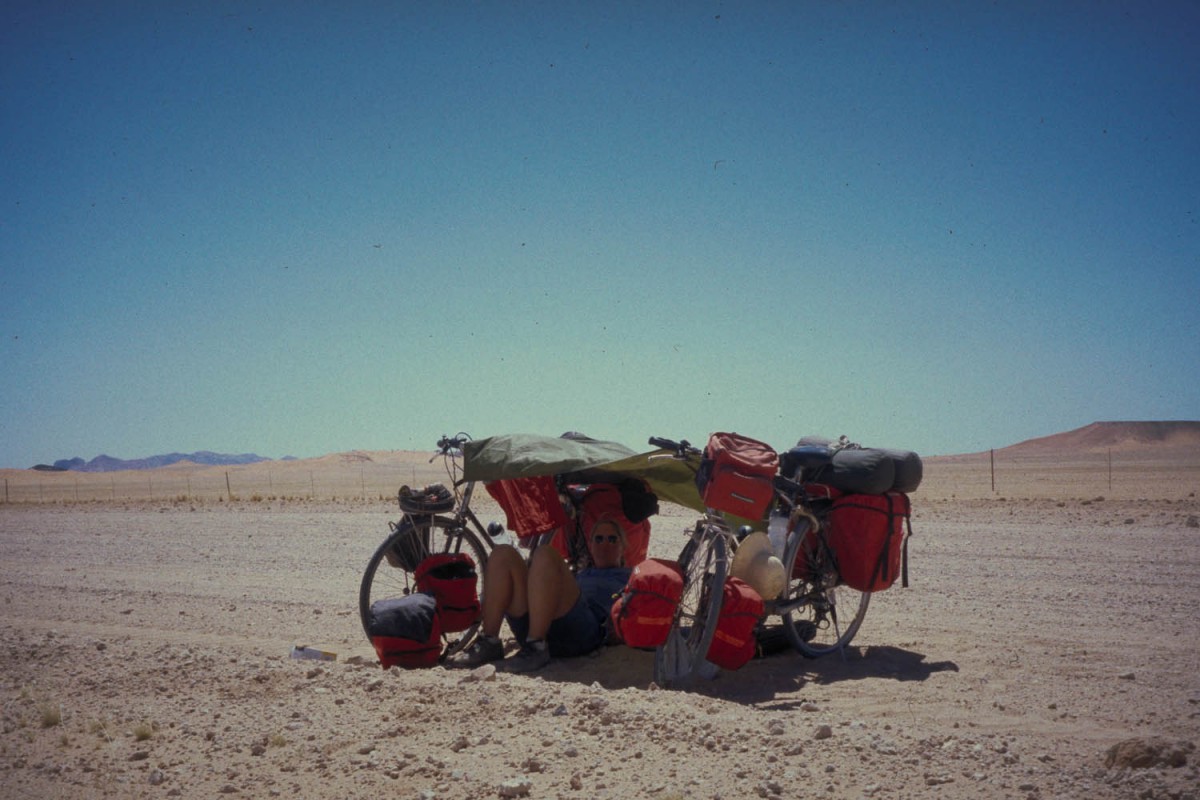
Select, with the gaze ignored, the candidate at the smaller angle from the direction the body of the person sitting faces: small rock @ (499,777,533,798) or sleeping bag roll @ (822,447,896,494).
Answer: the small rock

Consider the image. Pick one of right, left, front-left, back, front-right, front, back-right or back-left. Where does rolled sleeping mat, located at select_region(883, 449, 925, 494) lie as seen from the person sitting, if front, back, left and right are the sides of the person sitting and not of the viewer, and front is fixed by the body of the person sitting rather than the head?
back-left

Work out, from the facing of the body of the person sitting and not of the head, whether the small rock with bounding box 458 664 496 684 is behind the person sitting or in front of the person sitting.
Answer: in front

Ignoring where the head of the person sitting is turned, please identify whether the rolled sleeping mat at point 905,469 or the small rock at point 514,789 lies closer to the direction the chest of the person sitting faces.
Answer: the small rock

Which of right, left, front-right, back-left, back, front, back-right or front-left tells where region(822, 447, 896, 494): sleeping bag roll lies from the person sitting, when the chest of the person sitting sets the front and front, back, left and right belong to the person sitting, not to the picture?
back-left

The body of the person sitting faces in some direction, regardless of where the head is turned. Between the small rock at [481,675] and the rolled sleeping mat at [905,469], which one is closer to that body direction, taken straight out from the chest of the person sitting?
the small rock

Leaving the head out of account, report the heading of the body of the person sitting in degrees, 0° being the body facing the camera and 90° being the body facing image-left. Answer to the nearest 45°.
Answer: approximately 45°

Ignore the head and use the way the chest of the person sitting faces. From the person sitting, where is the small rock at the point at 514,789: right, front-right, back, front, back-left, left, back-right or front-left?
front-left
